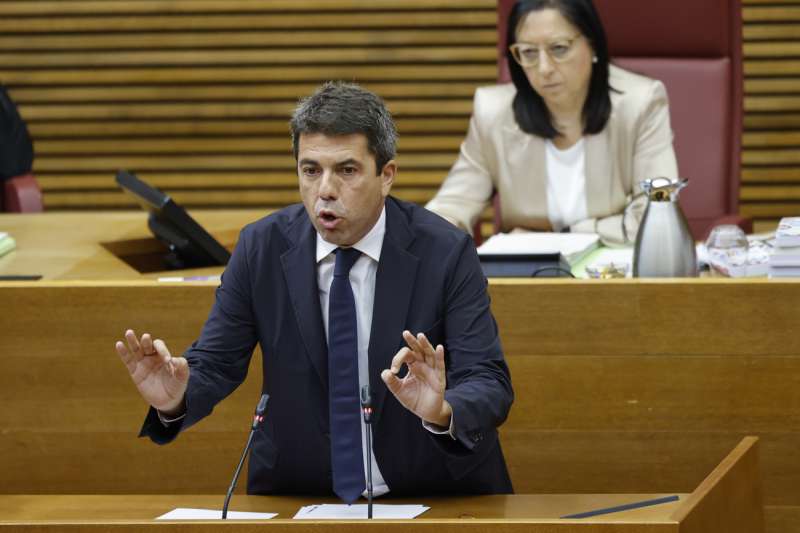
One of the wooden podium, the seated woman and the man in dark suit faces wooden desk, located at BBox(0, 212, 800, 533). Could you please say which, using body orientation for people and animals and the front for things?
the seated woman

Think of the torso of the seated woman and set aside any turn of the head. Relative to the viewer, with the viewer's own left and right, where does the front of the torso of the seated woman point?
facing the viewer

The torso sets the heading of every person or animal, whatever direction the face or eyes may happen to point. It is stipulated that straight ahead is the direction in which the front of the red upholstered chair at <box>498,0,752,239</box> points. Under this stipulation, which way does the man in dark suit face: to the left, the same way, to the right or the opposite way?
the same way

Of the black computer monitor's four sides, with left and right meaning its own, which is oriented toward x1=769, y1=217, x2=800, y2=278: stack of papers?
right

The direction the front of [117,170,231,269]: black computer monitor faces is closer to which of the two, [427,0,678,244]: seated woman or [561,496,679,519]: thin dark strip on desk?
the seated woman

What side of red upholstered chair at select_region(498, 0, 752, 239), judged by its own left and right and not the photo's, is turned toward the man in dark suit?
front

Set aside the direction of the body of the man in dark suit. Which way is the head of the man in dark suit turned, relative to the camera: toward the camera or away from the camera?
toward the camera

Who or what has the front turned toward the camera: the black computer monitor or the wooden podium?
the wooden podium

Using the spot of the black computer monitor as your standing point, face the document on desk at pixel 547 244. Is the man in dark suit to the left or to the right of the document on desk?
right

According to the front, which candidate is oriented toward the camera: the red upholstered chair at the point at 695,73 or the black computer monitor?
the red upholstered chair

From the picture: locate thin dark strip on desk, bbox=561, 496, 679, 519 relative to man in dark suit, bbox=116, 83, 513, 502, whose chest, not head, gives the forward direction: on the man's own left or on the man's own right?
on the man's own left

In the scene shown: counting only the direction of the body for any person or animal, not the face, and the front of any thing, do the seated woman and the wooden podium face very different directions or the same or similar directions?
same or similar directions

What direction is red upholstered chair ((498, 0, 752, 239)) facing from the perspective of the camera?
toward the camera

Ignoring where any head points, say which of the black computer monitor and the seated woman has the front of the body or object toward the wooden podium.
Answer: the seated woman

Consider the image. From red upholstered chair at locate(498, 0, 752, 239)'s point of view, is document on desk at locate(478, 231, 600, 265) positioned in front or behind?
in front

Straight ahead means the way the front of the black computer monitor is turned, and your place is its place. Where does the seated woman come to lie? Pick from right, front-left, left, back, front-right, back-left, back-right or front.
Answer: front-right
